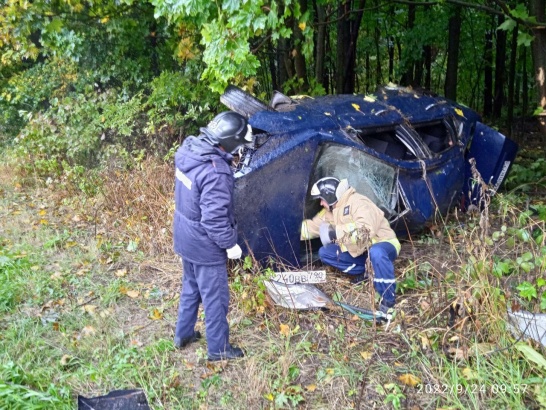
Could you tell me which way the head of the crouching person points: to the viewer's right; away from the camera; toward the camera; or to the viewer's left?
to the viewer's left

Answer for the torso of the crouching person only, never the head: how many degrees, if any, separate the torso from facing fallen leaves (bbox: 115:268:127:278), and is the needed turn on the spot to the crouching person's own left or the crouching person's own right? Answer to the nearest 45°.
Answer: approximately 45° to the crouching person's own right

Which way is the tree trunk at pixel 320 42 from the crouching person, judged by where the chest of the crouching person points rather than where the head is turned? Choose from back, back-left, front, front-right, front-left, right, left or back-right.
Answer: back-right

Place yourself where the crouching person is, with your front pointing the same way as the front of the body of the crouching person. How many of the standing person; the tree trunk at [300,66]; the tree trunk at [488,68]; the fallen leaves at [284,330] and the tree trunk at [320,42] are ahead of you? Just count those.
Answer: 2

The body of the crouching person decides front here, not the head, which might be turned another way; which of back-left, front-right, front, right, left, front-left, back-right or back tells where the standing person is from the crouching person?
front

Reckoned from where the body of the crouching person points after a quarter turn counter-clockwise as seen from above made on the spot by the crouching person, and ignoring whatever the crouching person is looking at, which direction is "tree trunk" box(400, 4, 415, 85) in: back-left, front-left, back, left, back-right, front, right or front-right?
back-left

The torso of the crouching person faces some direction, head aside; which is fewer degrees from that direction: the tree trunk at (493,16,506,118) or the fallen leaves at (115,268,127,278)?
the fallen leaves

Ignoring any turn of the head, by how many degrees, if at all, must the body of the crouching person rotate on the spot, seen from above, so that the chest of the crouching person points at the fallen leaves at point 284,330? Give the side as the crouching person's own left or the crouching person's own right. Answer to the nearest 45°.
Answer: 0° — they already face it

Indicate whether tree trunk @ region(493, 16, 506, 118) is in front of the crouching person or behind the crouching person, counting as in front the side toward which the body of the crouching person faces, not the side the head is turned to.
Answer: behind

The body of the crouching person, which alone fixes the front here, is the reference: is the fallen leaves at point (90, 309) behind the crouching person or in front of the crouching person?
in front

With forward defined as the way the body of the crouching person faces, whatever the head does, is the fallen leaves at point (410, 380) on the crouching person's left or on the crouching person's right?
on the crouching person's left
